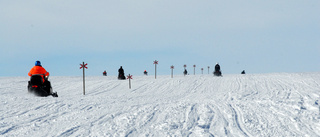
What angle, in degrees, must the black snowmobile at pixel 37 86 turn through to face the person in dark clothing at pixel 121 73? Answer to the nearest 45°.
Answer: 0° — it already faces them
